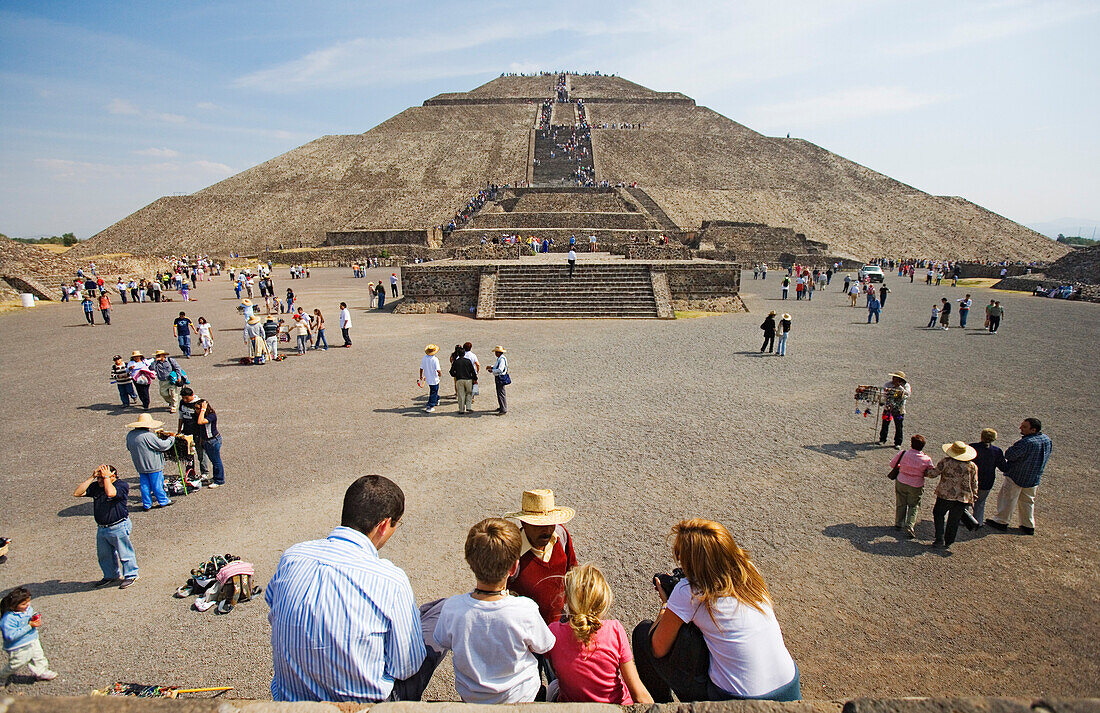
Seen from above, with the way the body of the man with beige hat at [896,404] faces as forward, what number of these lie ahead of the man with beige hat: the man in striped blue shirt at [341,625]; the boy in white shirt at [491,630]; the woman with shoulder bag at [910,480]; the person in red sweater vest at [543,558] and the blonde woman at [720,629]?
5

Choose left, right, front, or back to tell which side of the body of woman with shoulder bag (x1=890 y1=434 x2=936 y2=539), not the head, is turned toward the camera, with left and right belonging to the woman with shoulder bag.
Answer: back

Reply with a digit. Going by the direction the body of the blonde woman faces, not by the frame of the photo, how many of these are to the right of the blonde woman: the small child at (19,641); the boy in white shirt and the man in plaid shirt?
1

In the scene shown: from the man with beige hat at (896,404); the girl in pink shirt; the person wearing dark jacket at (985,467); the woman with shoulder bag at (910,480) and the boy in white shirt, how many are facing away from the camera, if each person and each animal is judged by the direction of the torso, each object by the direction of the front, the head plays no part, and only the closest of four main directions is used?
4

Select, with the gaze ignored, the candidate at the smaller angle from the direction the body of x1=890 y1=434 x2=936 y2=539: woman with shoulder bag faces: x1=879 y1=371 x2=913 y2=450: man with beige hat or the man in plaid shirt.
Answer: the man with beige hat

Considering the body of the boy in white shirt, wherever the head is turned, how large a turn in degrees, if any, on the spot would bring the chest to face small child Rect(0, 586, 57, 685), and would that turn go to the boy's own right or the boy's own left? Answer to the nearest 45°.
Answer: approximately 45° to the boy's own left

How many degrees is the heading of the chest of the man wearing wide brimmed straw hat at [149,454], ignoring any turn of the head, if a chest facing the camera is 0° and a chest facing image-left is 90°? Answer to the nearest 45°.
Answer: approximately 225°

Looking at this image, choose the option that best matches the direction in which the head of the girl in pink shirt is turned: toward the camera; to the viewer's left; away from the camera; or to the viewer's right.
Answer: away from the camera

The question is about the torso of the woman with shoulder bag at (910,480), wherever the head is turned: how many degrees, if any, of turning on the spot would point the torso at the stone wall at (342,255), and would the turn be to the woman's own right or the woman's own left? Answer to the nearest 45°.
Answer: approximately 45° to the woman's own left

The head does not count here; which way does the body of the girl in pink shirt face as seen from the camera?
away from the camera

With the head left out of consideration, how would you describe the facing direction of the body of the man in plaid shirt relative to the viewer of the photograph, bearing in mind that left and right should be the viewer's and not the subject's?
facing away from the viewer and to the left of the viewer

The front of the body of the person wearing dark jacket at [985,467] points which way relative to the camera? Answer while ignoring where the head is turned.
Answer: away from the camera

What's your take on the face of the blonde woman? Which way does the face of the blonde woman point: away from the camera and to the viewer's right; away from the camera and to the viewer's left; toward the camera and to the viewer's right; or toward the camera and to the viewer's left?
away from the camera and to the viewer's left

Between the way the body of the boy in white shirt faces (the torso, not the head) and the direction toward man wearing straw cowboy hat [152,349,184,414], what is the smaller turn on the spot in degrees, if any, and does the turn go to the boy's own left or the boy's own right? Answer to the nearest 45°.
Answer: approximately 45° to the boy's own left

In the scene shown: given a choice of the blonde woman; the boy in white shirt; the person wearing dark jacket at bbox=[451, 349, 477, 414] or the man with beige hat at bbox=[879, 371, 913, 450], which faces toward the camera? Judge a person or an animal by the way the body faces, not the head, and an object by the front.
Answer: the man with beige hat

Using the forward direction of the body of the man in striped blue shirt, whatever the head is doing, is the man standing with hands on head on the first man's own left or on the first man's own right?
on the first man's own left

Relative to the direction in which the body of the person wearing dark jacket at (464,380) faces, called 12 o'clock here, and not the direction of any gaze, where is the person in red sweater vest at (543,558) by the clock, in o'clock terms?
The person in red sweater vest is roughly at 6 o'clock from the person wearing dark jacket.

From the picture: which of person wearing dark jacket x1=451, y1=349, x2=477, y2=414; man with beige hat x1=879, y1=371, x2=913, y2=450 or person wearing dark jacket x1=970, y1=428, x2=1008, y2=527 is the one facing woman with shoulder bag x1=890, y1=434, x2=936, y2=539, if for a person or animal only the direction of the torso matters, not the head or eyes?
the man with beige hat

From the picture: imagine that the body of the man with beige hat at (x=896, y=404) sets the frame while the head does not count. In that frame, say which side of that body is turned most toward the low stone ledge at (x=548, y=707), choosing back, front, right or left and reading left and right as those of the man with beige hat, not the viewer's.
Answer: front

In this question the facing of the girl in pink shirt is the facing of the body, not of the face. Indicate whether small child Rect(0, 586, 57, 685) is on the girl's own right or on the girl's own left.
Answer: on the girl's own left
